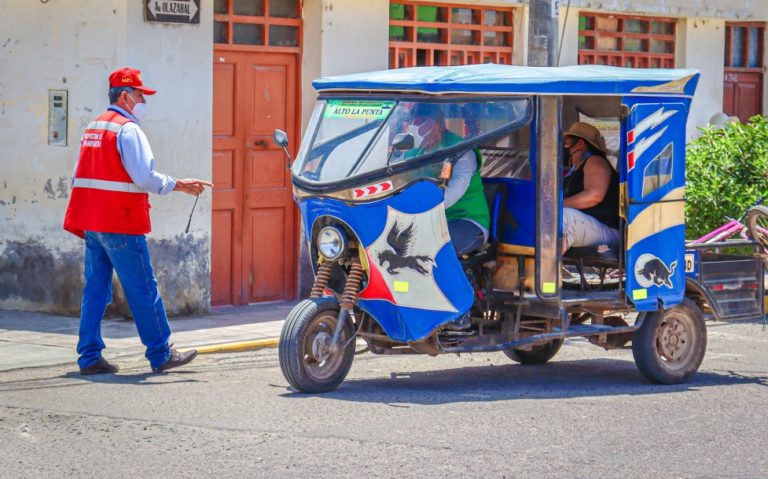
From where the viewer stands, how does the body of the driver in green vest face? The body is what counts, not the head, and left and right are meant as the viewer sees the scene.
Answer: facing to the left of the viewer

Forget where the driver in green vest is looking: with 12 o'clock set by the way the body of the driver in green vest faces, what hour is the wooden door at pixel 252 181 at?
The wooden door is roughly at 2 o'clock from the driver in green vest.

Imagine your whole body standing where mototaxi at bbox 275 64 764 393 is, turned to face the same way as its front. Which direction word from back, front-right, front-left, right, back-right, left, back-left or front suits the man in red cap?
front-right

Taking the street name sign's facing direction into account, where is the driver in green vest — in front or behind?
in front

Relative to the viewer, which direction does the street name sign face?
toward the camera

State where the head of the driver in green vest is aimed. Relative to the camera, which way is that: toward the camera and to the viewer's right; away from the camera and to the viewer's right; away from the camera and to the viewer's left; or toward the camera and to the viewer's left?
toward the camera and to the viewer's left

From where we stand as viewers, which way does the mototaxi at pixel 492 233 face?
facing the viewer and to the left of the viewer

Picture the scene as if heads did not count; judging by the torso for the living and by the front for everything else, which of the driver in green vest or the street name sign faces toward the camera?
the street name sign

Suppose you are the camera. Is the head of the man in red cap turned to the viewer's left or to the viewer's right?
to the viewer's right

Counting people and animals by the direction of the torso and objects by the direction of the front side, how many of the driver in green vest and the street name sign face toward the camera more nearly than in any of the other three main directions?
1

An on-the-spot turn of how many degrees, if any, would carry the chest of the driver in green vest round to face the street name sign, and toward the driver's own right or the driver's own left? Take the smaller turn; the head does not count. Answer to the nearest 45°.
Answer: approximately 45° to the driver's own right

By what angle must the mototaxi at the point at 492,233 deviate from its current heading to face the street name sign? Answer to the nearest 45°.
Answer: approximately 90° to its right

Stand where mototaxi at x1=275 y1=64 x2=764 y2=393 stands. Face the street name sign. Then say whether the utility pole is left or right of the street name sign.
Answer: right

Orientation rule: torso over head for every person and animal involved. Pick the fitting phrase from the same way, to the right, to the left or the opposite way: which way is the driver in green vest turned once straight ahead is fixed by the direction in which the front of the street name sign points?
to the right

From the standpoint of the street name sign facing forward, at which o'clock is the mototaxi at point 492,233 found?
The mototaxi is roughly at 11 o'clock from the street name sign.

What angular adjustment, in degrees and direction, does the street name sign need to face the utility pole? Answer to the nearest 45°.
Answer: approximately 90° to its left
